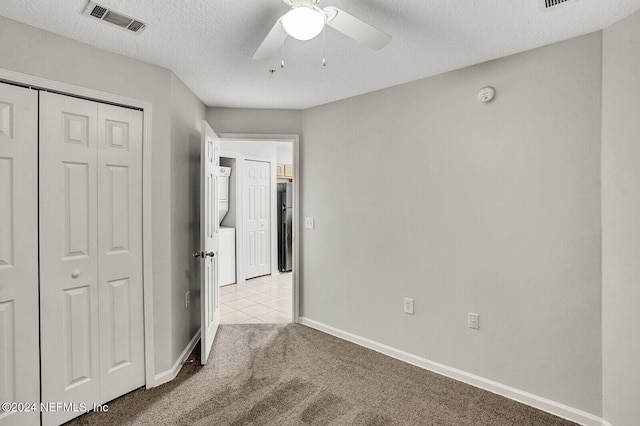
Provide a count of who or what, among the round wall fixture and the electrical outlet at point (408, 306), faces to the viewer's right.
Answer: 0

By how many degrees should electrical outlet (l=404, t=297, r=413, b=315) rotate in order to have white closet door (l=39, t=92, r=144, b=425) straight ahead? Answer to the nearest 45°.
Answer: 0° — it already faces it

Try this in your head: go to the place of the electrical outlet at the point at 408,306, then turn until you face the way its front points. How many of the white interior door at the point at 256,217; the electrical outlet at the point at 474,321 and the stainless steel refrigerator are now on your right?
2

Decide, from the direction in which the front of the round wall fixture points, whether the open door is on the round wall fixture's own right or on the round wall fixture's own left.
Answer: on the round wall fixture's own right

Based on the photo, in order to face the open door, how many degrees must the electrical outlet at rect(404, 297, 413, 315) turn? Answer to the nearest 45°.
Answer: approximately 45° to its right

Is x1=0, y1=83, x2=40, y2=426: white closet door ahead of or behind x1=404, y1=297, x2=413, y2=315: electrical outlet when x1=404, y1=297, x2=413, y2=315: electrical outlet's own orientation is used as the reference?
ahead

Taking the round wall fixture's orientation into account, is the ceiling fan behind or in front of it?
in front

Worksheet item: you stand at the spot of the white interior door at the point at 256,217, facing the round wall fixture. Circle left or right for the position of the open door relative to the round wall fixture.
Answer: right

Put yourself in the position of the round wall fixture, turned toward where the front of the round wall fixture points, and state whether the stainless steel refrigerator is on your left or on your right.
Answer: on your right

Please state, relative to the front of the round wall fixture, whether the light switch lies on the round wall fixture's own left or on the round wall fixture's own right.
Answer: on the round wall fixture's own right
